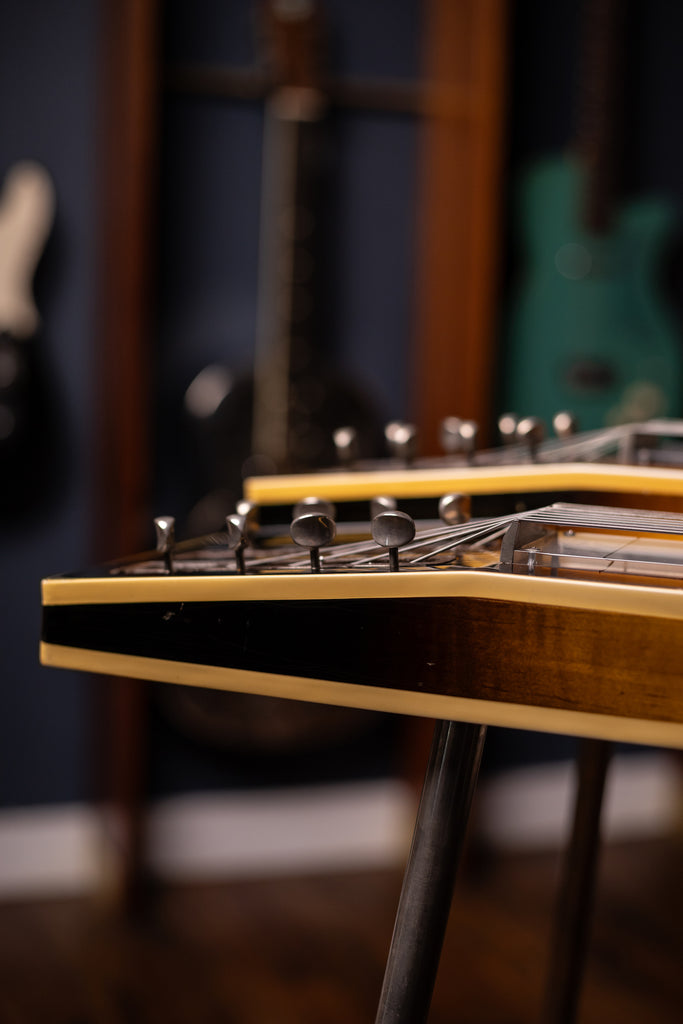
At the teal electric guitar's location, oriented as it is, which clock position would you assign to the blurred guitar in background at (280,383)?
The blurred guitar in background is roughly at 2 o'clock from the teal electric guitar.

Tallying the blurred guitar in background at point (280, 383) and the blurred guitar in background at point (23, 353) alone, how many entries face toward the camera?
2

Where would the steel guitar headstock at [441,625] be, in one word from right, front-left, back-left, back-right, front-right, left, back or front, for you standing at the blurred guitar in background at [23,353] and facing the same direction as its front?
front

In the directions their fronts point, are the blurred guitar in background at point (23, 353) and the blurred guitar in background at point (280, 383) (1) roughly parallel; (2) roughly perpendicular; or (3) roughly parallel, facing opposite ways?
roughly parallel

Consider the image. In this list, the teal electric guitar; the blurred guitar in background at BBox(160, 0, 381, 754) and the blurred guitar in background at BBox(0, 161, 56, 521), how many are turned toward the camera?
3

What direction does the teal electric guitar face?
toward the camera

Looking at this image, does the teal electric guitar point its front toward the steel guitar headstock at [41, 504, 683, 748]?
yes

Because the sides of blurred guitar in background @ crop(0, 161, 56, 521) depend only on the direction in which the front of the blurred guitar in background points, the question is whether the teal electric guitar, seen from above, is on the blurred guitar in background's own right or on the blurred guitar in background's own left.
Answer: on the blurred guitar in background's own left

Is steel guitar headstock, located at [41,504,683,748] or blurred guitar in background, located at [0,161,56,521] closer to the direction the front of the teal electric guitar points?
the steel guitar headstock

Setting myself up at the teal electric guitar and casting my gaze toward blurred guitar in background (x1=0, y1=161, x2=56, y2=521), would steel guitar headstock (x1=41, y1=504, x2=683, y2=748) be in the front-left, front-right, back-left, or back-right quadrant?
front-left

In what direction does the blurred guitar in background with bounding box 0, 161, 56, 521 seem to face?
toward the camera

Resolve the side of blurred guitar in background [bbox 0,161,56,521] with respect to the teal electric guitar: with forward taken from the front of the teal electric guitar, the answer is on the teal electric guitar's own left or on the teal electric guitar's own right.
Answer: on the teal electric guitar's own right

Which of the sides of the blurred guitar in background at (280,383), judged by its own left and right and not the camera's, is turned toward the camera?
front
